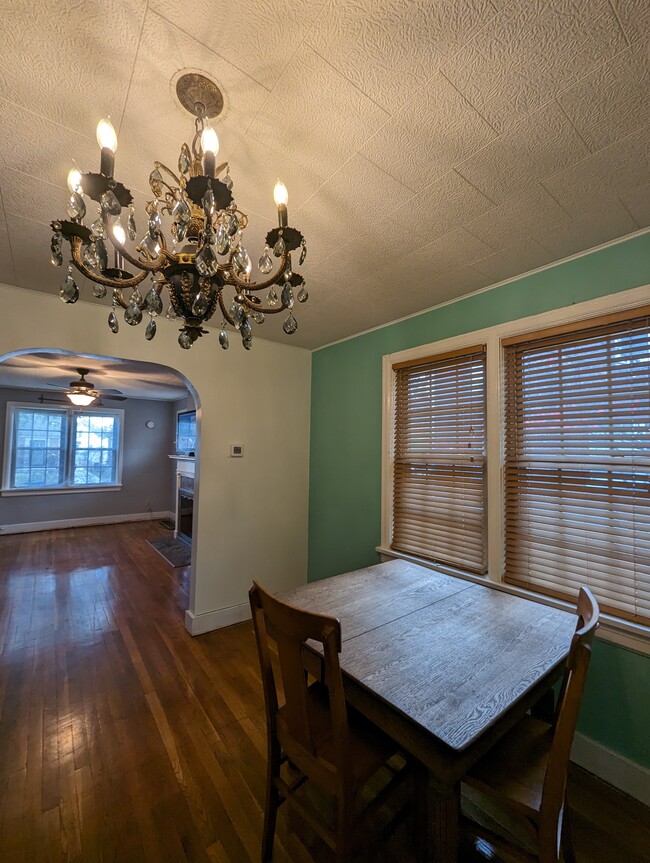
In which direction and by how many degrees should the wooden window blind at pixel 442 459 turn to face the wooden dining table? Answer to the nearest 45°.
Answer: approximately 45° to its left

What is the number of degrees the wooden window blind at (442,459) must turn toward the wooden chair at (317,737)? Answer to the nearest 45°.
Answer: approximately 45° to its left

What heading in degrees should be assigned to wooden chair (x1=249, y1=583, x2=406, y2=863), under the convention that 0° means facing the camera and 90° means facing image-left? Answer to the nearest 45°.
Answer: approximately 225°

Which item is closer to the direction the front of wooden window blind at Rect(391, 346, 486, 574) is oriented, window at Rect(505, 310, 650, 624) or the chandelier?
the chandelier

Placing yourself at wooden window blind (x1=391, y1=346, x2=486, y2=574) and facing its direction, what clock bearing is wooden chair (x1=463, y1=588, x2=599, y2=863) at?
The wooden chair is roughly at 10 o'clock from the wooden window blind.

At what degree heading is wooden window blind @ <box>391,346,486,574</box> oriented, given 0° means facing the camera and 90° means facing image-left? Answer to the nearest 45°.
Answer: approximately 45°

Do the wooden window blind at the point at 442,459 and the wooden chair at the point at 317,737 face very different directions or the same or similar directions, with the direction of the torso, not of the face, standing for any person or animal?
very different directions
